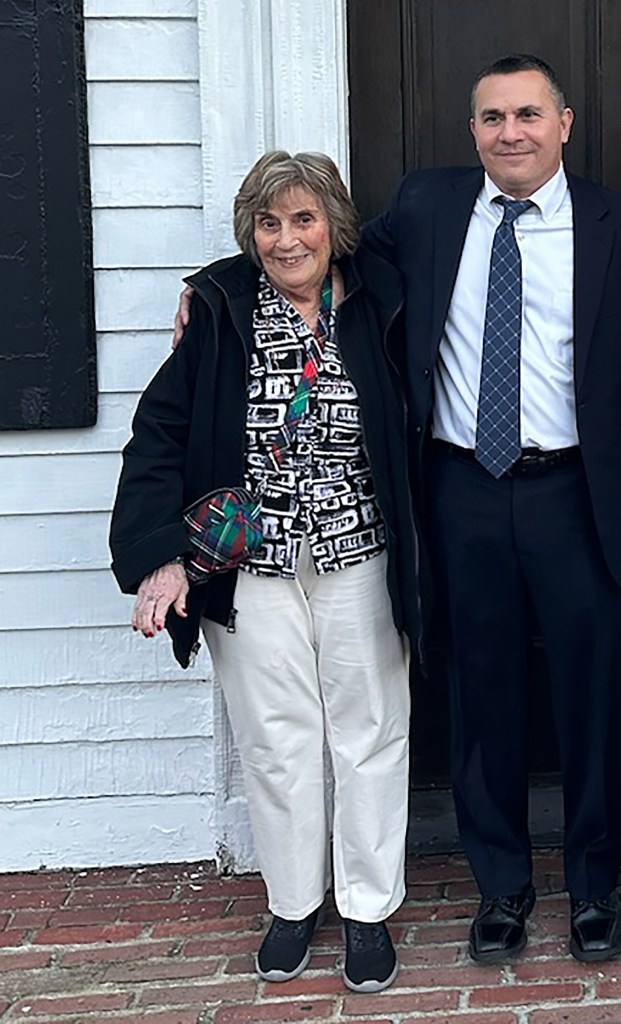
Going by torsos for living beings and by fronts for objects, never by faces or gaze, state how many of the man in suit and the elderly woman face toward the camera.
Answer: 2

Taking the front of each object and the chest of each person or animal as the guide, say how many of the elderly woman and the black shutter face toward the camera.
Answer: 2

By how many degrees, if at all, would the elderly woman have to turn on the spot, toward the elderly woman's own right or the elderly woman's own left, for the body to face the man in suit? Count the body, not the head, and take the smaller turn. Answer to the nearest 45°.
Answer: approximately 90° to the elderly woman's own left

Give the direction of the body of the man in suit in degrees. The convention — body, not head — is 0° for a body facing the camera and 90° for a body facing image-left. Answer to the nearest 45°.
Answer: approximately 0°

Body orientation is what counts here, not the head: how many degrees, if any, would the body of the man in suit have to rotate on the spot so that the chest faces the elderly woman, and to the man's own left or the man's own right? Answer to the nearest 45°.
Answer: approximately 90° to the man's own right
